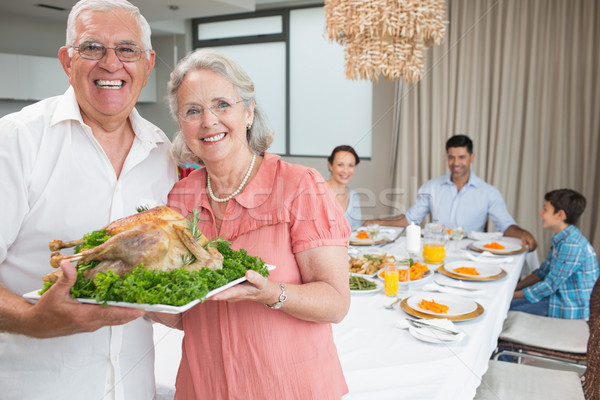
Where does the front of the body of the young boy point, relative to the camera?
to the viewer's left

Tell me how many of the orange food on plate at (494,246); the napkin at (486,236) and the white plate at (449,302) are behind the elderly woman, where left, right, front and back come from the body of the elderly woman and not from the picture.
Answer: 3

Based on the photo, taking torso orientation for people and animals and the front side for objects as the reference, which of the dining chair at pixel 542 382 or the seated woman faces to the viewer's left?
the dining chair

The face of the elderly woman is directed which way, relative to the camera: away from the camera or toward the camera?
toward the camera

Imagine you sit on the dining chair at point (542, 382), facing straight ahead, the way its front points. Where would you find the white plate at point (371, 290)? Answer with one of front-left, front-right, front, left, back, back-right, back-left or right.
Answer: front

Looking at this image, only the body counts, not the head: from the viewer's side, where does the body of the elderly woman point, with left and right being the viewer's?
facing the viewer and to the left of the viewer

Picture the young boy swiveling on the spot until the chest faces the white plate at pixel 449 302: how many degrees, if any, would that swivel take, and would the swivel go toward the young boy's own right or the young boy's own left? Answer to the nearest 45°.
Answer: approximately 90° to the young boy's own left

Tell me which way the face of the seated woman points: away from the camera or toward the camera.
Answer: toward the camera

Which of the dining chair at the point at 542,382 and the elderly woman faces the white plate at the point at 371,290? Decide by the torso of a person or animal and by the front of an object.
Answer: the dining chair

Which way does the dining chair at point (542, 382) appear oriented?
to the viewer's left

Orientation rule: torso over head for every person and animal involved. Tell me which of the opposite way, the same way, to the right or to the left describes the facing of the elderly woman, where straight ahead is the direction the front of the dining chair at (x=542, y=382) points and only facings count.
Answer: to the left

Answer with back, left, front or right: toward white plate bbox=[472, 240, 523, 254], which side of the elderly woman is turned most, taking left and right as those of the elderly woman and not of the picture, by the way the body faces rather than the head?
back

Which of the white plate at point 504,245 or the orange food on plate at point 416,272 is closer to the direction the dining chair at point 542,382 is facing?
the orange food on plate

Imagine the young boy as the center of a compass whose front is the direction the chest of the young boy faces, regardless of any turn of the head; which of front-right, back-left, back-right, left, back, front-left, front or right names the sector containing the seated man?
front-right
